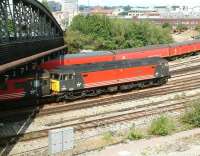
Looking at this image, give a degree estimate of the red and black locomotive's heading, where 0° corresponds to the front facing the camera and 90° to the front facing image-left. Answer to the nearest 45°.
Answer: approximately 45°

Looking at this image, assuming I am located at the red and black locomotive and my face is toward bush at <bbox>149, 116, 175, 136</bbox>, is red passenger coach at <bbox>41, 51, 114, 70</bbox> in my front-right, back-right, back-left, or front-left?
back-left

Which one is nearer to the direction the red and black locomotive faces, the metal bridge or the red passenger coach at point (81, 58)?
the metal bridge

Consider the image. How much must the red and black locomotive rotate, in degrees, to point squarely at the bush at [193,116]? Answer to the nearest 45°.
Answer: approximately 90° to its left

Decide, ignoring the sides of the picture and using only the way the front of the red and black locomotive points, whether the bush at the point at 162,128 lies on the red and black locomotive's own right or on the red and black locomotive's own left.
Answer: on the red and black locomotive's own left

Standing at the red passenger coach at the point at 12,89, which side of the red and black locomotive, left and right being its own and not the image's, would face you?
front

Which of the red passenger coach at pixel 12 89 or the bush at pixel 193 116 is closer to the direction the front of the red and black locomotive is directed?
the red passenger coach

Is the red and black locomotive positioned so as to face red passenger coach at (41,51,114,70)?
no

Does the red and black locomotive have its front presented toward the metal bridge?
yes
